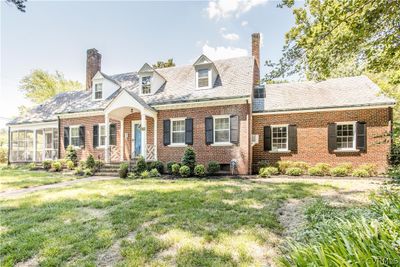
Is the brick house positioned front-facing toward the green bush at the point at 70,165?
no

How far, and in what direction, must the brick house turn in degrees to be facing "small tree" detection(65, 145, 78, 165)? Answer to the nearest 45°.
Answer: approximately 45° to its right

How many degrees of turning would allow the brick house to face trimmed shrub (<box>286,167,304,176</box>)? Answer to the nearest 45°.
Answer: approximately 90° to its left

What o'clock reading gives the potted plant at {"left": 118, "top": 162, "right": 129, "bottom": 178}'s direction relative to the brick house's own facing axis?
The potted plant is roughly at 1 o'clock from the brick house.

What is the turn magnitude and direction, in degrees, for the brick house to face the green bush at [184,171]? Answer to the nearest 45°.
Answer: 0° — it already faces it

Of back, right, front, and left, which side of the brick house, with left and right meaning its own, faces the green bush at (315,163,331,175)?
left

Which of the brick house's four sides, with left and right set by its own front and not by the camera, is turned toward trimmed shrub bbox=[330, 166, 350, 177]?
left

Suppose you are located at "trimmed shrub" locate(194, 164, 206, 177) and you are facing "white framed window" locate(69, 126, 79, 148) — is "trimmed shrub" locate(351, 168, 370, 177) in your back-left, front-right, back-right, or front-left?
back-right
